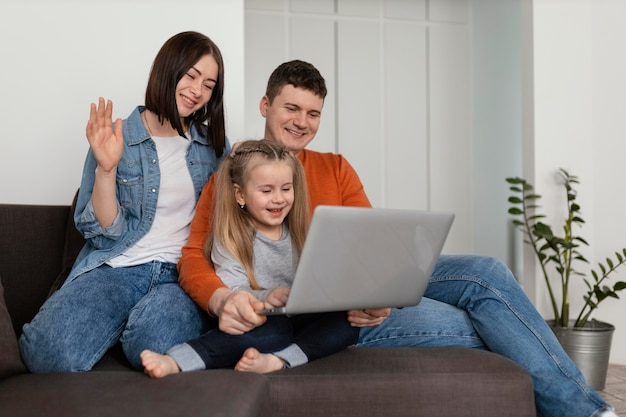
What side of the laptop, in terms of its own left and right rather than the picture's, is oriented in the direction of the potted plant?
right

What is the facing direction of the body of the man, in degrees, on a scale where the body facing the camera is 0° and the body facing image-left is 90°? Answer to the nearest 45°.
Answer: approximately 315°

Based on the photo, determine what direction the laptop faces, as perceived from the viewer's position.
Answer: facing away from the viewer and to the left of the viewer

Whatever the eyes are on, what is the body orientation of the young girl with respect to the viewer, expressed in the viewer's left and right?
facing the viewer and to the right of the viewer

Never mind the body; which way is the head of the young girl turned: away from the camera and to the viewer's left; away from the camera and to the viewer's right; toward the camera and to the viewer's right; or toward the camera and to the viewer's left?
toward the camera and to the viewer's right

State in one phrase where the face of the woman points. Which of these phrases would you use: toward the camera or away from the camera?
toward the camera

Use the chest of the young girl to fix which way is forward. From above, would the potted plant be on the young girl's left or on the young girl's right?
on the young girl's left

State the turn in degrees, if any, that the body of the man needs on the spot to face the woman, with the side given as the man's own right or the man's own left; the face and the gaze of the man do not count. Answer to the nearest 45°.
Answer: approximately 135° to the man's own right

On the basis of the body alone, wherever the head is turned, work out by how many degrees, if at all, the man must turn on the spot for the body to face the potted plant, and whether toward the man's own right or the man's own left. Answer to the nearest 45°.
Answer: approximately 90° to the man's own left
